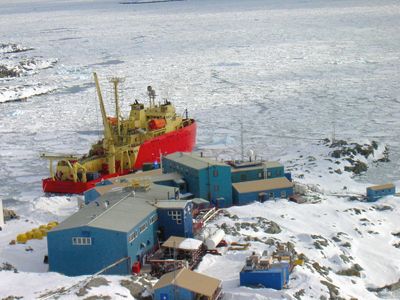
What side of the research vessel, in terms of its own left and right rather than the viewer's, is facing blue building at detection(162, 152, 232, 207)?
right

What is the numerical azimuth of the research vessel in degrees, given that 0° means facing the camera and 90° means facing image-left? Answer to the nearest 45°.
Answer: approximately 225°

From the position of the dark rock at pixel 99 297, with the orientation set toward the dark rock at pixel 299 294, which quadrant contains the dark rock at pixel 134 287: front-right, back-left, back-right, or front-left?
front-left

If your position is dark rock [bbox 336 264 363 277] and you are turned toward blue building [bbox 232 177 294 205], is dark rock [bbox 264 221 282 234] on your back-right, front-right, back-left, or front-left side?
front-left

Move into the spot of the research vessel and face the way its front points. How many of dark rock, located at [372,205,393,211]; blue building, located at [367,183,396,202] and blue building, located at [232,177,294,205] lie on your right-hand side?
3

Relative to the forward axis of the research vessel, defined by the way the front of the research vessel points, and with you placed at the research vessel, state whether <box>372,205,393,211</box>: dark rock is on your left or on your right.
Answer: on your right

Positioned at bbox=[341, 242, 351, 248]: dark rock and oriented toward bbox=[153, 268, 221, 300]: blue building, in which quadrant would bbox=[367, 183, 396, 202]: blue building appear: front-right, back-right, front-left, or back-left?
back-right

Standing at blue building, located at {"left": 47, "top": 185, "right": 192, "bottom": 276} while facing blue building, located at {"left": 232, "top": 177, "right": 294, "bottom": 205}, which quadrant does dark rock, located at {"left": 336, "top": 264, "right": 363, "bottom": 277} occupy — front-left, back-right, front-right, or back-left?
front-right

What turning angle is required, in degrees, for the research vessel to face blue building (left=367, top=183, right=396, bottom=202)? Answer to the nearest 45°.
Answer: approximately 90° to its right

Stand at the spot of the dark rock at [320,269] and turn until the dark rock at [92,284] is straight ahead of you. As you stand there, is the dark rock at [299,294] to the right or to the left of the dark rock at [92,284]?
left

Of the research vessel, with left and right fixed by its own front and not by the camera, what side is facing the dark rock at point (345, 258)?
right

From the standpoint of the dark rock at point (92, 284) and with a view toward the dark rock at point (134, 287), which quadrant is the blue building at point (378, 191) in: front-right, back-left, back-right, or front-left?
front-left

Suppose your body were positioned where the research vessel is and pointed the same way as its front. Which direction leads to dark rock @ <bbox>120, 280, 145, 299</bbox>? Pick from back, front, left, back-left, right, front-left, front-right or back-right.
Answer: back-right

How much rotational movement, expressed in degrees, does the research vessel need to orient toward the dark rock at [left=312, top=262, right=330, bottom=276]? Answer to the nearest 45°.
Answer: approximately 135° to its right

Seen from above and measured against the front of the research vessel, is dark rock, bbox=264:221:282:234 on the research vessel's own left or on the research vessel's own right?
on the research vessel's own right

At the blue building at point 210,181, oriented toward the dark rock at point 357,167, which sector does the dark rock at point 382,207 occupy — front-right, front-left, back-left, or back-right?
front-right

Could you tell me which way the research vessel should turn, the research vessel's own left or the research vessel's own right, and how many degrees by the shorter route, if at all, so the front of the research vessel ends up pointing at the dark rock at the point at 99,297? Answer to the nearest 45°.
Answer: approximately 135° to the research vessel's own right

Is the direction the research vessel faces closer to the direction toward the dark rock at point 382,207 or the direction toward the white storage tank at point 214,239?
the dark rock
